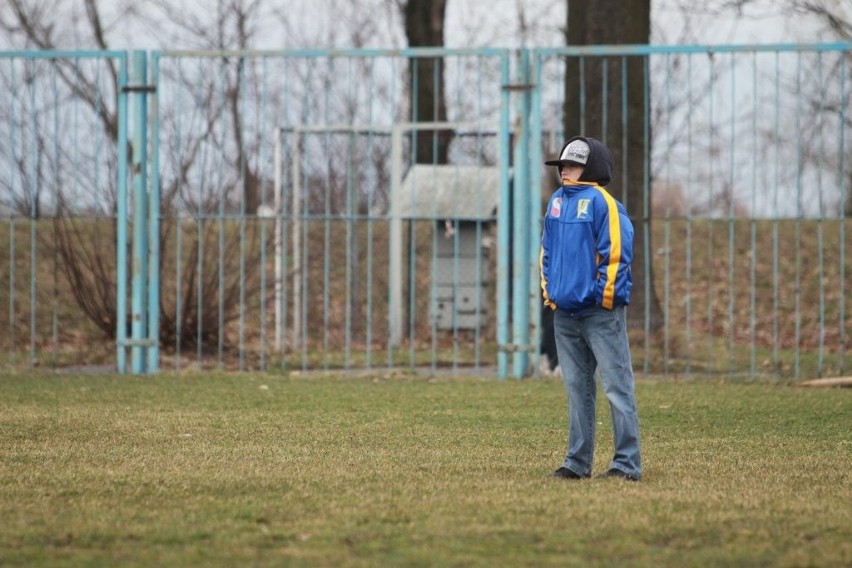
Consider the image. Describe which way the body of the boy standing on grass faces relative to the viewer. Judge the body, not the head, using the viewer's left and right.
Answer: facing the viewer and to the left of the viewer

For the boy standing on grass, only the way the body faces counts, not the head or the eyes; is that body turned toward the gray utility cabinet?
no

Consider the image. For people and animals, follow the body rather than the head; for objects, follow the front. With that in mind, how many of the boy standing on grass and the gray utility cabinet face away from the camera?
0

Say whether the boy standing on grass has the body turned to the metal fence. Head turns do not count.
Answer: no

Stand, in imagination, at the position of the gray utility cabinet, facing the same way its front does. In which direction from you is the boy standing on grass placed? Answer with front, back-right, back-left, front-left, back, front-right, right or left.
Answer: front

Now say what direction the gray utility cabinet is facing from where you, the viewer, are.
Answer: facing the viewer
